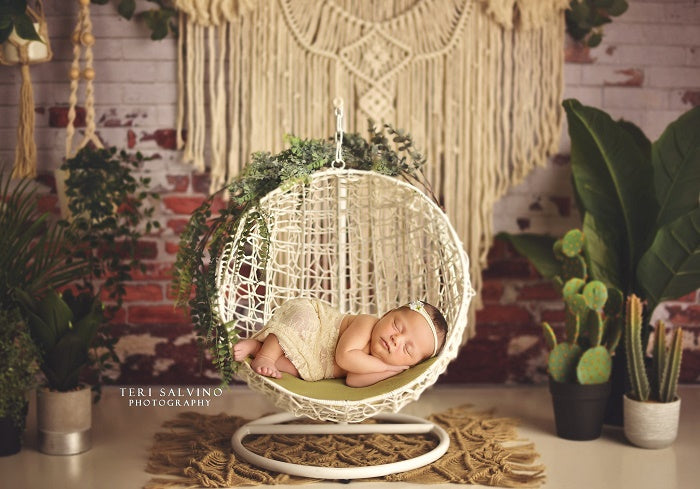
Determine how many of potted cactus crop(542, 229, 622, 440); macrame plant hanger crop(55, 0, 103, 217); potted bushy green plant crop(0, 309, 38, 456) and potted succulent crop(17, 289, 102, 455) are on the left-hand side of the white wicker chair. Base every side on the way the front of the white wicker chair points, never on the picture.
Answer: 1

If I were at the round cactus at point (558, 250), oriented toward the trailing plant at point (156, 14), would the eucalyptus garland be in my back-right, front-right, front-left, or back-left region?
front-left

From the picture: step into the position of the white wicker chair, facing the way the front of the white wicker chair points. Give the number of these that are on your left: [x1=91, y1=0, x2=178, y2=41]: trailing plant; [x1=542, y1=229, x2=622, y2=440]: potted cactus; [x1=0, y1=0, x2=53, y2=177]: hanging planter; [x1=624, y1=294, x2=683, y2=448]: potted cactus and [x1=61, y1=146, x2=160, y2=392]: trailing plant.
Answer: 2

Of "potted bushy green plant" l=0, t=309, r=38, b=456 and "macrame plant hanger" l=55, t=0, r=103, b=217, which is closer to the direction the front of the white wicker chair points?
the potted bushy green plant

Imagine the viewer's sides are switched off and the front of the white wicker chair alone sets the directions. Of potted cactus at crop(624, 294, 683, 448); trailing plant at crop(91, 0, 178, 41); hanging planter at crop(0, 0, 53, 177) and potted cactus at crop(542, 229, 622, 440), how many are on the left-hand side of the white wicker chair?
2

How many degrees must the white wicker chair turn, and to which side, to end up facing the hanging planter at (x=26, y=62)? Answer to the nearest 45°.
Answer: approximately 135° to its right

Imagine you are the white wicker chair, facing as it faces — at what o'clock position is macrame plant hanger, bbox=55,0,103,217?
The macrame plant hanger is roughly at 4 o'clock from the white wicker chair.

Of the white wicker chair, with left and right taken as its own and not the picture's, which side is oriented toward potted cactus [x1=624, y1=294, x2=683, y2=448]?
left

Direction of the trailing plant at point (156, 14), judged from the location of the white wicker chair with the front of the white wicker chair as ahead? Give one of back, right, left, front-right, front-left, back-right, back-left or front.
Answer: back-right

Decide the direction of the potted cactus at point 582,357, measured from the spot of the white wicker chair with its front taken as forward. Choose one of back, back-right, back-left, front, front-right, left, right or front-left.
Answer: left

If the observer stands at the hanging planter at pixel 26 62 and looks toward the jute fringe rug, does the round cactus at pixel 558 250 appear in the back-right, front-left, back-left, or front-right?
front-left

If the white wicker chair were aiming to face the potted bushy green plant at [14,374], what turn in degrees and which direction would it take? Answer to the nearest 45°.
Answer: approximately 90° to its right

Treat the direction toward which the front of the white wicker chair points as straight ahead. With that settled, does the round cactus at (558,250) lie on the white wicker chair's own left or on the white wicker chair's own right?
on the white wicker chair's own left

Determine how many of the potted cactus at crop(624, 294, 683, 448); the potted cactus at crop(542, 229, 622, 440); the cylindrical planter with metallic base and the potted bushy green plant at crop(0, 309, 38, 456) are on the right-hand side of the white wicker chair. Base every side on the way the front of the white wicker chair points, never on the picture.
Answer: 2

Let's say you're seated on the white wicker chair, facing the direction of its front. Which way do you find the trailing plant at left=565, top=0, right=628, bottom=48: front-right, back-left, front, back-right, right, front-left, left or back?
back-left

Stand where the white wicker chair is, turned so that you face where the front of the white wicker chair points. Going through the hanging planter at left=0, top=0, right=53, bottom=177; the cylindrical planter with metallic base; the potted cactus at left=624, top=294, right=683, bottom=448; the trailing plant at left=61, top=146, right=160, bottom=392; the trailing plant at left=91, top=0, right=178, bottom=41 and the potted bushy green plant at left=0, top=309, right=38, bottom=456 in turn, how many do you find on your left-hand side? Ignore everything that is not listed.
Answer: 1

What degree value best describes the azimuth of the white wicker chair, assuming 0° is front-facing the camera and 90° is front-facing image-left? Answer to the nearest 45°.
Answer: approximately 0°

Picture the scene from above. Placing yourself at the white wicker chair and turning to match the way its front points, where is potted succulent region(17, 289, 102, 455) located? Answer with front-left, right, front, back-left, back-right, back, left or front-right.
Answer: right
